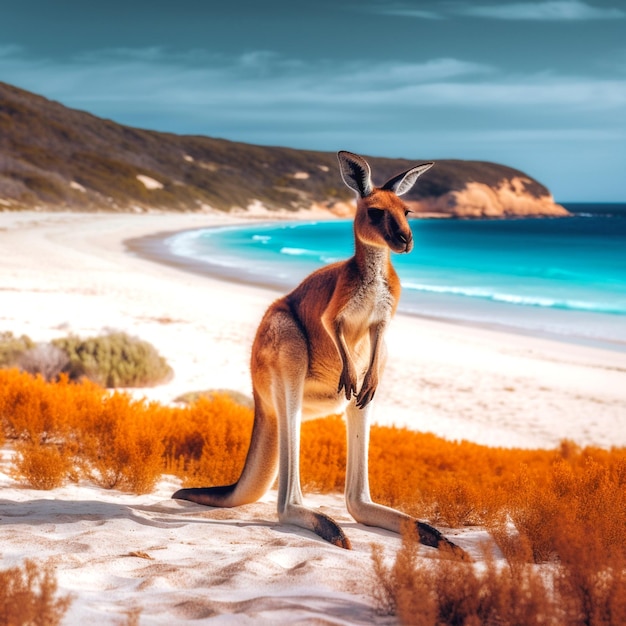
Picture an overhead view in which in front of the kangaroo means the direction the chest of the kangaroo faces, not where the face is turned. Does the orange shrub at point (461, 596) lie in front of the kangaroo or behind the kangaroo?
in front

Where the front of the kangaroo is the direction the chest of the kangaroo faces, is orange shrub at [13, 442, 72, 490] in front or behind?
behind

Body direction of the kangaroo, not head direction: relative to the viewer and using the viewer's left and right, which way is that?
facing the viewer and to the right of the viewer

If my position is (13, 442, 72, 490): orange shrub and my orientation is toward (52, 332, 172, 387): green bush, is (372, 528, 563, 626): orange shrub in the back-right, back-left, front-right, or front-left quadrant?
back-right

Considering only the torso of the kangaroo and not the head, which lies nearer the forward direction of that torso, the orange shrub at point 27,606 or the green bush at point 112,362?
the orange shrub

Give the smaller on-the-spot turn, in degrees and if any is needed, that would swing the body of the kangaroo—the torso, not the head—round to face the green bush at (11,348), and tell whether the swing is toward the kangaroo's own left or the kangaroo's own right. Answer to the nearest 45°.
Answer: approximately 180°

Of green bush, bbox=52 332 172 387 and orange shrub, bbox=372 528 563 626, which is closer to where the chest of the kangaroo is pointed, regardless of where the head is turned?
the orange shrub

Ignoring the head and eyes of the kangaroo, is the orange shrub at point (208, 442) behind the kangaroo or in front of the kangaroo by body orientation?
behind
